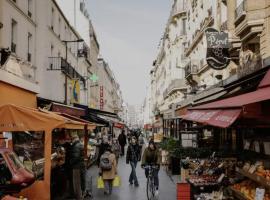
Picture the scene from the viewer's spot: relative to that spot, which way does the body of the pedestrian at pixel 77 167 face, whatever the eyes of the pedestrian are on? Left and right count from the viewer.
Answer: facing to the left of the viewer

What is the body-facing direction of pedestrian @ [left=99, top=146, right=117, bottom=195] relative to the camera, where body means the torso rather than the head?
away from the camera

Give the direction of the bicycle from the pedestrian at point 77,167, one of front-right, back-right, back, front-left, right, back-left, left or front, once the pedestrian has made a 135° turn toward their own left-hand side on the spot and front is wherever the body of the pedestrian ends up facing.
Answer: front-left

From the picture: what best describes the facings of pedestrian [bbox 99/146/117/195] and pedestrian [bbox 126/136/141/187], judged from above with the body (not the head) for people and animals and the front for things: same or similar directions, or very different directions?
very different directions

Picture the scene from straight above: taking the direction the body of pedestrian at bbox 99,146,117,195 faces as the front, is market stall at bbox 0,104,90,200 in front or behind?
behind

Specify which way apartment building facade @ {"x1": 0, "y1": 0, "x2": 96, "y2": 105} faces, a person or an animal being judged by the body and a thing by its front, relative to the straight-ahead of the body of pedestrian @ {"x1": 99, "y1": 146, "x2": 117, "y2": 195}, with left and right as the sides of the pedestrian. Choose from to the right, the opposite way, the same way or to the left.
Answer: to the right

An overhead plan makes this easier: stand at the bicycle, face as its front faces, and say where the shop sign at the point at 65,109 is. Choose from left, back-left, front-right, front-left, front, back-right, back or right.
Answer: back-right

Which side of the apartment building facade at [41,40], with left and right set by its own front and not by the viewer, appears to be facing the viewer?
right
